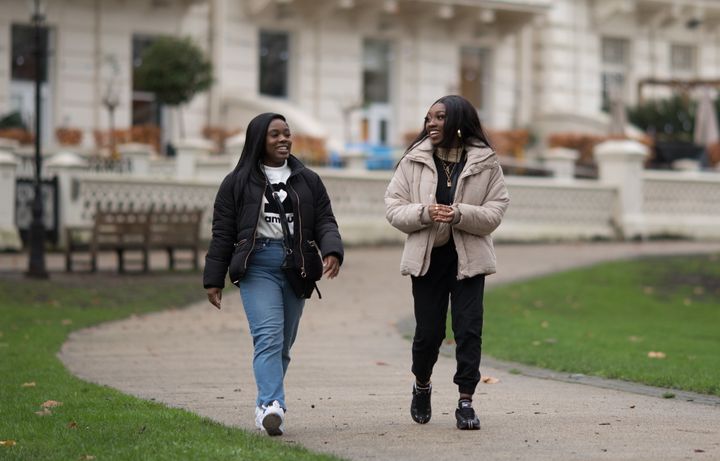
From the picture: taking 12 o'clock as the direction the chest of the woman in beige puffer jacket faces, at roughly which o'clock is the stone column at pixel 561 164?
The stone column is roughly at 6 o'clock from the woman in beige puffer jacket.

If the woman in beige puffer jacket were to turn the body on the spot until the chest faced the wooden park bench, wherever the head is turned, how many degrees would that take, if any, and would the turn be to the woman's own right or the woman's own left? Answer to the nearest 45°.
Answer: approximately 180°

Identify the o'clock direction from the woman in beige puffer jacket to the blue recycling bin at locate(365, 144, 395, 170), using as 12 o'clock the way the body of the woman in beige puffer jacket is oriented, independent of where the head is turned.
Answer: The blue recycling bin is roughly at 6 o'clock from the woman in beige puffer jacket.

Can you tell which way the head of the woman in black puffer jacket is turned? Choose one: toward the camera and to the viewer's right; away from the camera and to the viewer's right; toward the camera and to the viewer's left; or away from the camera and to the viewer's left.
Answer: toward the camera and to the viewer's right

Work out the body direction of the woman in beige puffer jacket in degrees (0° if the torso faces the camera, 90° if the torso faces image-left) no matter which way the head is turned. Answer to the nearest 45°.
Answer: approximately 0°

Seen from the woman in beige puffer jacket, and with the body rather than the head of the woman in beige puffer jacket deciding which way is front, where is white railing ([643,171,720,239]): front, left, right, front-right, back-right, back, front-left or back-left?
back

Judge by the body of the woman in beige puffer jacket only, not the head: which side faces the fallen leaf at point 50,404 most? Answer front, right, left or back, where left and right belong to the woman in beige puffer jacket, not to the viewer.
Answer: right

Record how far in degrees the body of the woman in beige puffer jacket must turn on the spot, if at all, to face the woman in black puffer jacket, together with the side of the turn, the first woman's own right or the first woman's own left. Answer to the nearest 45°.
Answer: approximately 90° to the first woman's own right

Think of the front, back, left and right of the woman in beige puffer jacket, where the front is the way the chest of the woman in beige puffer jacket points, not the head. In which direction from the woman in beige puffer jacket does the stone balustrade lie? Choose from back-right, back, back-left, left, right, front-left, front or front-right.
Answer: back
